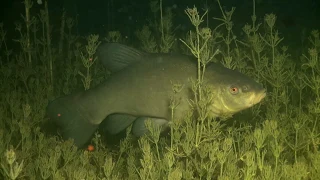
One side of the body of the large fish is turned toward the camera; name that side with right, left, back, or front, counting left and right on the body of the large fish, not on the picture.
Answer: right
